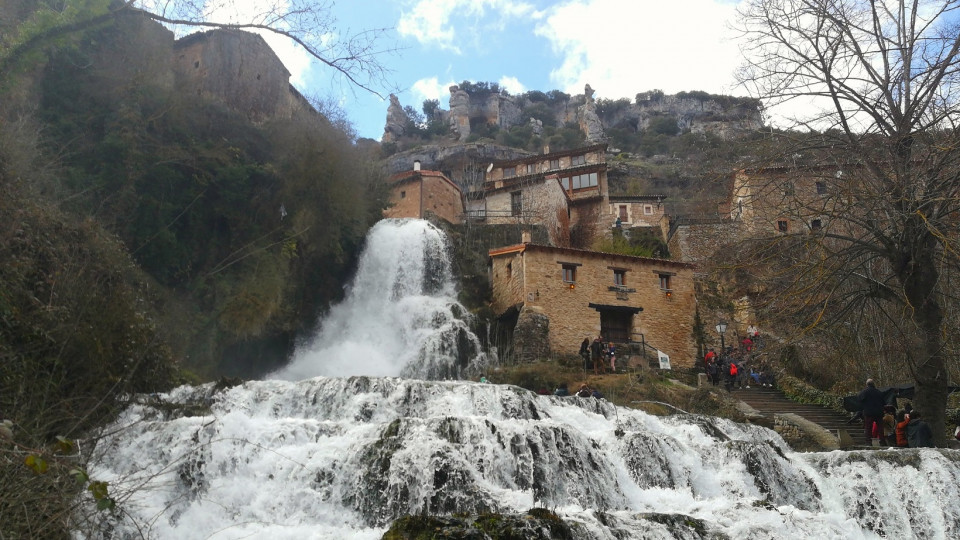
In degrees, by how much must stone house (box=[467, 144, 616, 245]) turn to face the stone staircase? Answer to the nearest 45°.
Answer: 0° — it already faces it

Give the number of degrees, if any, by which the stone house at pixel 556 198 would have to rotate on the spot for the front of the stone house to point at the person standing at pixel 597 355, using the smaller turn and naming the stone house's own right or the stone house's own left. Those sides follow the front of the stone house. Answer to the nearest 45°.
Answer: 0° — it already faces them

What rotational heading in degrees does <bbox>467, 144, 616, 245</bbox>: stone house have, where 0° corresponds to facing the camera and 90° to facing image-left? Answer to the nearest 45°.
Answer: approximately 0°

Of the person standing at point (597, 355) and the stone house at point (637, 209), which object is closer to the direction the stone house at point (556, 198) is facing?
the person standing

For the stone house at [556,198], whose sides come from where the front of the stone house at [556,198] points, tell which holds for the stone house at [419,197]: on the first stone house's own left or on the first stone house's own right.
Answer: on the first stone house's own right

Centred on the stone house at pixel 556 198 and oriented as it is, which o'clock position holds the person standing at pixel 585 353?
The person standing is roughly at 12 o'clock from the stone house.

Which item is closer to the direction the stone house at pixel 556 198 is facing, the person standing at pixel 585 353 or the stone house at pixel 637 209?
the person standing

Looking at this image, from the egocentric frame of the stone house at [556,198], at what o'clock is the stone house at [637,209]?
the stone house at [637,209] is roughly at 9 o'clock from the stone house at [556,198].

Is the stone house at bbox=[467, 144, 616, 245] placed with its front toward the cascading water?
yes
